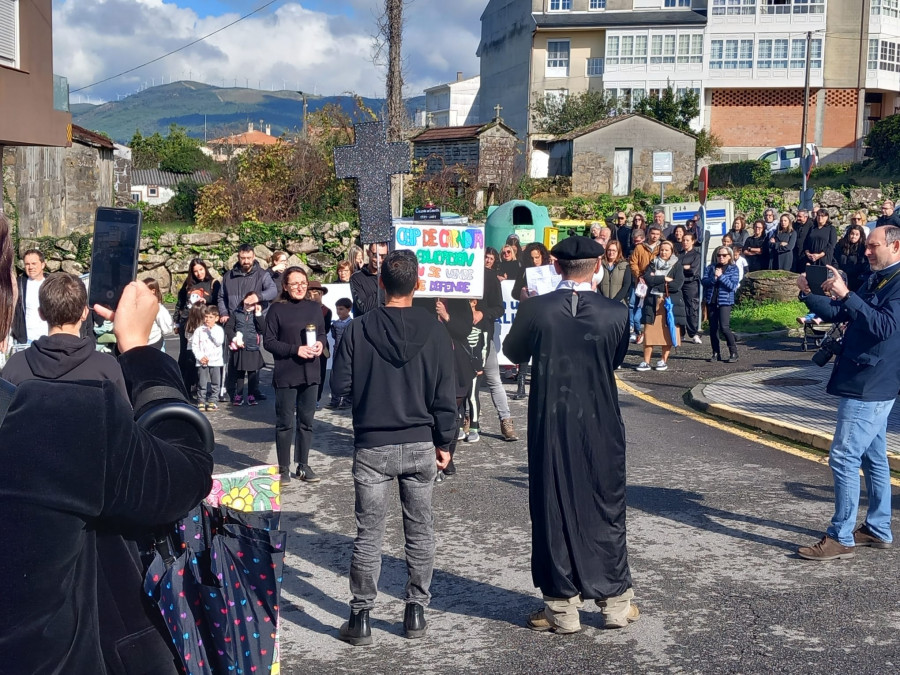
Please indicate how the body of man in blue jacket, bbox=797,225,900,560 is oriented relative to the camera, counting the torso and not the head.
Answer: to the viewer's left

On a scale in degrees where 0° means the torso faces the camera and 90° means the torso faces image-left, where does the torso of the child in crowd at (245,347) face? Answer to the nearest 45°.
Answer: approximately 0°

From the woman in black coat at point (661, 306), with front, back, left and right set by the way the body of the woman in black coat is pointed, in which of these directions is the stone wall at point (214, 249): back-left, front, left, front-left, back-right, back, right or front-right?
right

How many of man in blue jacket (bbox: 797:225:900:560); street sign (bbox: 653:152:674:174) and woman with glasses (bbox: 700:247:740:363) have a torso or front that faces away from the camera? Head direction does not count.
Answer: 0

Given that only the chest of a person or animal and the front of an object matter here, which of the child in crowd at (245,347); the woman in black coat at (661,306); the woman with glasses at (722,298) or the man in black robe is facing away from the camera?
the man in black robe

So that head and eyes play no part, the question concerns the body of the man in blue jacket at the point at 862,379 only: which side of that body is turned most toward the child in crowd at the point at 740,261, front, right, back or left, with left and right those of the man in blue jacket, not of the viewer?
right

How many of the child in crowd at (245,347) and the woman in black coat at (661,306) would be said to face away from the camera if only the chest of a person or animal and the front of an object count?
0

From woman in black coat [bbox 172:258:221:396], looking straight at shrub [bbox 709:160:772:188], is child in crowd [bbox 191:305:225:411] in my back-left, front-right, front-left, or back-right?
back-right

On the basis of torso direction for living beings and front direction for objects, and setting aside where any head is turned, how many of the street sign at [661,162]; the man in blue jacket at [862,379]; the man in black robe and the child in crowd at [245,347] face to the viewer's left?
1

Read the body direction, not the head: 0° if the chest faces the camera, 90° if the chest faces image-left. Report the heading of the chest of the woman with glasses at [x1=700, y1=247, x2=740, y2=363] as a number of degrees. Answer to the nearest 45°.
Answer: approximately 45°

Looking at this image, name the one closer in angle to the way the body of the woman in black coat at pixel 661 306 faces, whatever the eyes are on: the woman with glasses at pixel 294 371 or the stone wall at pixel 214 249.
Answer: the woman with glasses

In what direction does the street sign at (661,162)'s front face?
toward the camera

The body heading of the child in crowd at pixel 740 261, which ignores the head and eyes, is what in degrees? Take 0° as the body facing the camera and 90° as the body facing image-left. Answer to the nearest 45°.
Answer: approximately 45°

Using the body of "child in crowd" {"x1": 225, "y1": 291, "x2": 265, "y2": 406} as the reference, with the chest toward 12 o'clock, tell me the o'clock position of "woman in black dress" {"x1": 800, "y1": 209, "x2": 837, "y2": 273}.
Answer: The woman in black dress is roughly at 8 o'clock from the child in crowd.

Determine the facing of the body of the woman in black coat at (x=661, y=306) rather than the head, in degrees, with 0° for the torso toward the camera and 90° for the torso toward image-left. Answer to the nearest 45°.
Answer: approximately 45°

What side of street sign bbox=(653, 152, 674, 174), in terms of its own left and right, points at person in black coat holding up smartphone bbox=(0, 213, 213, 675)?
front
